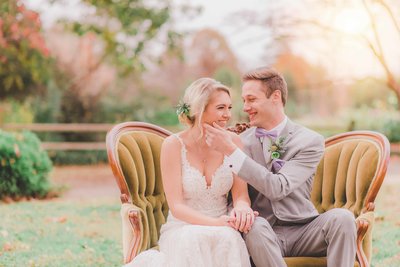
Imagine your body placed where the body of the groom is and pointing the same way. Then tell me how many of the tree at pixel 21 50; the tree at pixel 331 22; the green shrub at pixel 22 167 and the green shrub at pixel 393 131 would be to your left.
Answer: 0

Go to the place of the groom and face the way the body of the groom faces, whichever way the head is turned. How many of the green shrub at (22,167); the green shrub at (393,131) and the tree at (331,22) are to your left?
0

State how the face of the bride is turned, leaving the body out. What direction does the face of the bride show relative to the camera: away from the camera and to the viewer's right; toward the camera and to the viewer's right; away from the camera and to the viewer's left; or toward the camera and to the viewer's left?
toward the camera and to the viewer's right

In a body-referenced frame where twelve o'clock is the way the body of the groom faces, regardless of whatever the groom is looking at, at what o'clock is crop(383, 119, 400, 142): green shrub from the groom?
The green shrub is roughly at 5 o'clock from the groom.

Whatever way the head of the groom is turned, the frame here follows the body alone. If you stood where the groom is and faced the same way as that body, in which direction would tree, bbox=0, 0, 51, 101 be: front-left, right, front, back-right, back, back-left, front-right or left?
right

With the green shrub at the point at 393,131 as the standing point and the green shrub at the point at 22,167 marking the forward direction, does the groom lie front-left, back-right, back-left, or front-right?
front-left

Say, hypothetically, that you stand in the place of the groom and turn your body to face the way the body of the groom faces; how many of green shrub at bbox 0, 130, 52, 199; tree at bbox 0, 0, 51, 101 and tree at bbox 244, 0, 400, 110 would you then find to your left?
0

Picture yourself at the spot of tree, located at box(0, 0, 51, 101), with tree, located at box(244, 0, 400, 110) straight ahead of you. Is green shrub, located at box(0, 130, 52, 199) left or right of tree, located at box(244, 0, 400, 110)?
right

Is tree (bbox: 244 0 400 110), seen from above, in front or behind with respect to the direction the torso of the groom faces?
behind

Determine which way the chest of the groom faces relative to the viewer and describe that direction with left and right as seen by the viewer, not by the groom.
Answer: facing the viewer and to the left of the viewer

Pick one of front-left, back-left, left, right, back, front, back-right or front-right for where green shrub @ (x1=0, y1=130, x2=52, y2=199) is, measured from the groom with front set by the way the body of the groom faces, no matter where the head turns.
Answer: right
